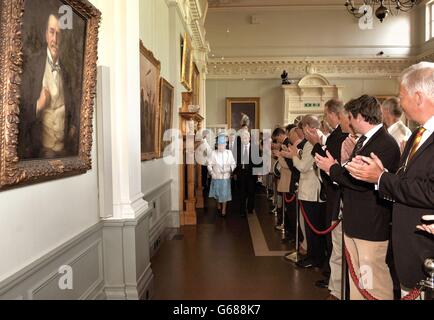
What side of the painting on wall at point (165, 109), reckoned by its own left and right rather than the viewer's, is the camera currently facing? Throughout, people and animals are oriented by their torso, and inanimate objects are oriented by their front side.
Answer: right

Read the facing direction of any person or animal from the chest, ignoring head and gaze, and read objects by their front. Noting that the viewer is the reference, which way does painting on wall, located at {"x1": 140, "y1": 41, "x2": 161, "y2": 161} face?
facing to the right of the viewer

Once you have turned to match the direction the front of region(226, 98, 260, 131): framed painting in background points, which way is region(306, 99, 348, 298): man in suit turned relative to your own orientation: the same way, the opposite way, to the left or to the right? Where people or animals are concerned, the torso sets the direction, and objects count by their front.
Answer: to the right

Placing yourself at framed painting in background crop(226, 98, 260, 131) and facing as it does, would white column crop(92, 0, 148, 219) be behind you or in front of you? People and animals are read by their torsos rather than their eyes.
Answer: in front

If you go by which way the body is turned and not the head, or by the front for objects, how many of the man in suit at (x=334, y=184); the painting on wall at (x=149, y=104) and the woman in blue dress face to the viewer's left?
1

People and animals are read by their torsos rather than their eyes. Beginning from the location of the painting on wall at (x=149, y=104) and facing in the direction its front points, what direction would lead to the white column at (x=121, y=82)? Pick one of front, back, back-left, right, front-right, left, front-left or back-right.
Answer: right

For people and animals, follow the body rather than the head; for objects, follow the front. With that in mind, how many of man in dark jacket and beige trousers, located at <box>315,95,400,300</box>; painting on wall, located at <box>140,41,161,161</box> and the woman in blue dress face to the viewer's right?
1

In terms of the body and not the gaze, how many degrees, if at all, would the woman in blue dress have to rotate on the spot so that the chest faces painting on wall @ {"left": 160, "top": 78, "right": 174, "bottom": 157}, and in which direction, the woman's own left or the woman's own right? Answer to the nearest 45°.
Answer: approximately 45° to the woman's own right

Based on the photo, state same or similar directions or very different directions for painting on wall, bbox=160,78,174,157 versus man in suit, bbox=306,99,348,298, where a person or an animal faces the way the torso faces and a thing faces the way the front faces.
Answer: very different directions
